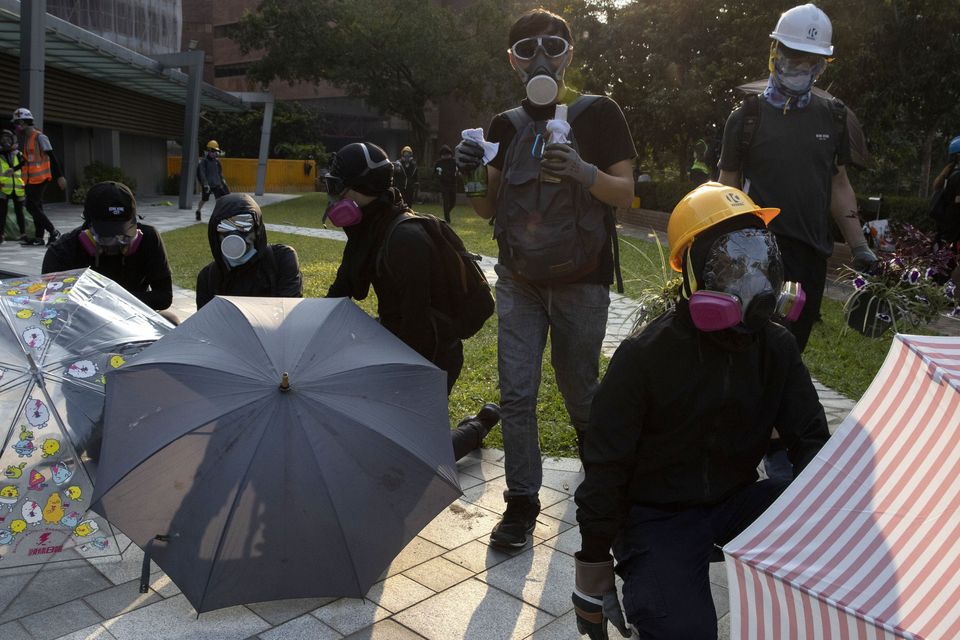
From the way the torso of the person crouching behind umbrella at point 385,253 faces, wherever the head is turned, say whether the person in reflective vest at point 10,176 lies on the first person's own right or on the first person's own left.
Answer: on the first person's own right

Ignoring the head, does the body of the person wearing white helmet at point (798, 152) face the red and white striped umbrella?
yes

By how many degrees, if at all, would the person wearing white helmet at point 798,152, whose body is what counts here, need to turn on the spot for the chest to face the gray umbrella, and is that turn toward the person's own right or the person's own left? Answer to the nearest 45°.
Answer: approximately 45° to the person's own right

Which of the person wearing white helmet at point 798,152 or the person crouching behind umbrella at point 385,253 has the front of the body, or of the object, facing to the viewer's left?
the person crouching behind umbrella

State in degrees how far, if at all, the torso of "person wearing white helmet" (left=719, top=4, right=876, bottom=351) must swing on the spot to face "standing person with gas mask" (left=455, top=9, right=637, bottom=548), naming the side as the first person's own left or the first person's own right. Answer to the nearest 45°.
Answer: approximately 45° to the first person's own right

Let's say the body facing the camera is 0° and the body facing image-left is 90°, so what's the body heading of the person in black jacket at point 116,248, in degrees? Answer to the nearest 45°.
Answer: approximately 0°

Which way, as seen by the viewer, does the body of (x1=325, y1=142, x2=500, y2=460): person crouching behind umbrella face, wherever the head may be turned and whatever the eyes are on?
to the viewer's left

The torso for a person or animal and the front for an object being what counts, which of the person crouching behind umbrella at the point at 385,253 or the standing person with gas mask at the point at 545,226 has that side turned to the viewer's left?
the person crouching behind umbrella

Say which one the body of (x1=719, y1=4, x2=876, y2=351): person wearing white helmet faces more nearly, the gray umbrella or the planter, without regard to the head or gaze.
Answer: the gray umbrella

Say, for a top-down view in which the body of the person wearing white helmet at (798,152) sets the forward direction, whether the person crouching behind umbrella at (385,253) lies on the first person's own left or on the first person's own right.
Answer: on the first person's own right

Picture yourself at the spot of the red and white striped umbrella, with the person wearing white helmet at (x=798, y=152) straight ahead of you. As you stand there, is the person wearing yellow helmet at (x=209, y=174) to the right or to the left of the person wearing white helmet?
left

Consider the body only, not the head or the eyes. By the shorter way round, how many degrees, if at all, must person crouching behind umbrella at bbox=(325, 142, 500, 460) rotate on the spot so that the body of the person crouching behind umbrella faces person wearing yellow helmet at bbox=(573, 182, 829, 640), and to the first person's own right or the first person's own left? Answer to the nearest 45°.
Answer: approximately 135° to the first person's own left
